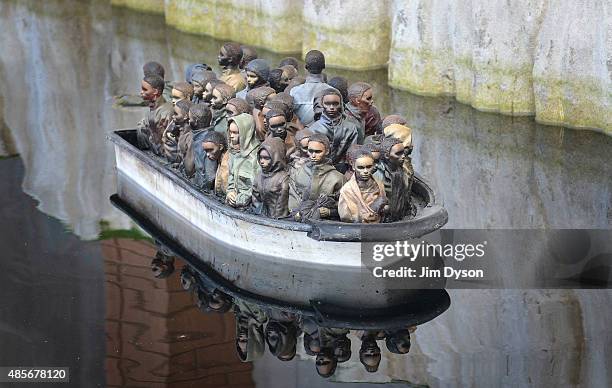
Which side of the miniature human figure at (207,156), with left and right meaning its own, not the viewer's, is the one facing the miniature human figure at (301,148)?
left

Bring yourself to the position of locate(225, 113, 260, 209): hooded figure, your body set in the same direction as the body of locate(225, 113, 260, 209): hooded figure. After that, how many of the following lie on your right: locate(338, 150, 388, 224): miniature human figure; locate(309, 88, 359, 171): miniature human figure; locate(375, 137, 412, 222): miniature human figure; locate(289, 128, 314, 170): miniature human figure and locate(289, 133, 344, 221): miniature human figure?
0

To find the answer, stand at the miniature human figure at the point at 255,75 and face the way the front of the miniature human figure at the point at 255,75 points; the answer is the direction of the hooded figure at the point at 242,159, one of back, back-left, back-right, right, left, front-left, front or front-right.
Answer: front-left

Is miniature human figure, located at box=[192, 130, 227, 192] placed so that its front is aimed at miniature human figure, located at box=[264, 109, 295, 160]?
no

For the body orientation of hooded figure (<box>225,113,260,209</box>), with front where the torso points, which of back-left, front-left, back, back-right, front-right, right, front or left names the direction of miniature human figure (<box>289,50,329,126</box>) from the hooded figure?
back

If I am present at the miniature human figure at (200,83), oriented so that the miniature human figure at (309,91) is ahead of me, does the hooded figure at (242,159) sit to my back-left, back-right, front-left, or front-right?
front-right

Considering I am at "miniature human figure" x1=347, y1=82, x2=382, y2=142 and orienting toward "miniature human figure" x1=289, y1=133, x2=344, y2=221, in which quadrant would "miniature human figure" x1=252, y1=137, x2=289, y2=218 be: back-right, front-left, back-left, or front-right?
front-right

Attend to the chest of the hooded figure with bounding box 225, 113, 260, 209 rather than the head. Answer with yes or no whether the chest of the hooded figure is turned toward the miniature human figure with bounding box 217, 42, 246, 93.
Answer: no

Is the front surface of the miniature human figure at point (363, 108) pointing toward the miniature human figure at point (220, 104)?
no

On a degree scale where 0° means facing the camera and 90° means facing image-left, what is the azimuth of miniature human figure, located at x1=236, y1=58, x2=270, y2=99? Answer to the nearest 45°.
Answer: approximately 45°

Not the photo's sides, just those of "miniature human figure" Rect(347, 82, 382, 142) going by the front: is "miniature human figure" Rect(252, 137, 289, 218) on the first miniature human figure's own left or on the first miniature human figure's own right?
on the first miniature human figure's own right

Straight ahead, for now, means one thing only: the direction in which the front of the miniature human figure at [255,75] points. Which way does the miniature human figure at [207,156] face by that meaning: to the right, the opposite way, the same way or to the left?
the same way

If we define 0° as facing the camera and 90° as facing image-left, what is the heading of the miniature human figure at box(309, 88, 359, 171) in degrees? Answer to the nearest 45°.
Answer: approximately 0°

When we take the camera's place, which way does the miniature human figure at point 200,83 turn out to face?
facing the viewer and to the left of the viewer
